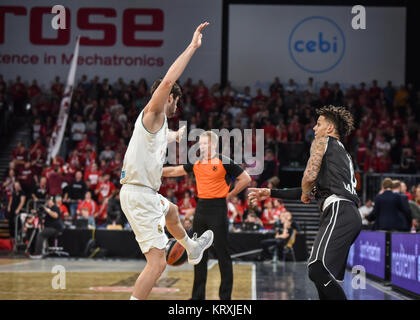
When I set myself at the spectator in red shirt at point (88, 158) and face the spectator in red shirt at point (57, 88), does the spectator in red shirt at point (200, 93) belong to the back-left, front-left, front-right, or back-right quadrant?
front-right

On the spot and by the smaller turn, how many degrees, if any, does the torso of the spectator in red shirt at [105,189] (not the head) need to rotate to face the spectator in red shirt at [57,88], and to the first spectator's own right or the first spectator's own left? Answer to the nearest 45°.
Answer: approximately 180°

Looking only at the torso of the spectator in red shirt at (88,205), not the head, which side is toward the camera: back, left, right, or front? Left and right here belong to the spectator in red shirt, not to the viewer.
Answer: front

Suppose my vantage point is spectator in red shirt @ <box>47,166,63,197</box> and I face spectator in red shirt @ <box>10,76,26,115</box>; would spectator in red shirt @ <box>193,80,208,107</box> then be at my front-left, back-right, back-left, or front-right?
front-right

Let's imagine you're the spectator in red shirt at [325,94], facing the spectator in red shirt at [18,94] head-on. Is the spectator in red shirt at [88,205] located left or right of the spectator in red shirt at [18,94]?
left

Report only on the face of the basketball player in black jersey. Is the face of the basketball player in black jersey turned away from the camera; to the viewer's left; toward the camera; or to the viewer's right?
to the viewer's left

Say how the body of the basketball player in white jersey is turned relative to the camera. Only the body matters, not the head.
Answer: to the viewer's right

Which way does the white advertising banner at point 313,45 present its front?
toward the camera

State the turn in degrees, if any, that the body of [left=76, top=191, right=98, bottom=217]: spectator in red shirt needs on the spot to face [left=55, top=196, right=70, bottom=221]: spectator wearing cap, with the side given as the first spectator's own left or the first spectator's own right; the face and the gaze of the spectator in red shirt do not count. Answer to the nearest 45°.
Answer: approximately 135° to the first spectator's own right

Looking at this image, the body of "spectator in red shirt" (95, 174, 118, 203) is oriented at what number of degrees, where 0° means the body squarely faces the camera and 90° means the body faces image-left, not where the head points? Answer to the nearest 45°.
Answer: approximately 0°

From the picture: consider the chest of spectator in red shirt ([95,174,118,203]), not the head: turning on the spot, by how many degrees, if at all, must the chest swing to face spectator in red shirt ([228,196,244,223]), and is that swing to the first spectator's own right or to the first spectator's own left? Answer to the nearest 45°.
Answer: approximately 90° to the first spectator's own left

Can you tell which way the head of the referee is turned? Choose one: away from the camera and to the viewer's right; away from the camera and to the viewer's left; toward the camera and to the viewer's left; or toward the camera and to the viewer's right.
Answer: toward the camera and to the viewer's left

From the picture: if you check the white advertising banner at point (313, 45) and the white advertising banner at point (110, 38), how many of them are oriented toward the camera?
2

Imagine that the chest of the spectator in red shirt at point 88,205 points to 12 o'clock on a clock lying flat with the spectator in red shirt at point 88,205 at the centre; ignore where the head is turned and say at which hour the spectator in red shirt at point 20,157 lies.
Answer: the spectator in red shirt at point 20,157 is roughly at 5 o'clock from the spectator in red shirt at point 88,205.
